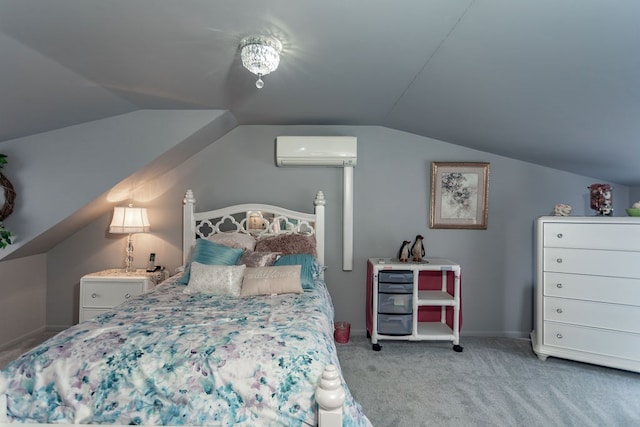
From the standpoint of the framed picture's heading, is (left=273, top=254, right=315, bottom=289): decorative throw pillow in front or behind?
in front

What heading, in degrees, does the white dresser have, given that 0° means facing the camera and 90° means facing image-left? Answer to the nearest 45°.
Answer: approximately 45°

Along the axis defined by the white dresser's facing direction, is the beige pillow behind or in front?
in front

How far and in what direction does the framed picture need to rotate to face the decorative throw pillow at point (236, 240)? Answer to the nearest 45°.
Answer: approximately 45° to its right

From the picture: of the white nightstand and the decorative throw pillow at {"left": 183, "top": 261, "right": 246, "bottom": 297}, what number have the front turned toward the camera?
2

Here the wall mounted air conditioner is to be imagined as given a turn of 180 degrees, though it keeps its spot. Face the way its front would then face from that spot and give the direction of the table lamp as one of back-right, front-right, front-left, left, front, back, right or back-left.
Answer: left

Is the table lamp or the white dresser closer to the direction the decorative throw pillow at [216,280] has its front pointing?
the white dresser

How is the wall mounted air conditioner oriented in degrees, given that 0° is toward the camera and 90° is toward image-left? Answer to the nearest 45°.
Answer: approximately 0°

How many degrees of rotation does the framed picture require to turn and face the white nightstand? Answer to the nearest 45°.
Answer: approximately 45° to its right
